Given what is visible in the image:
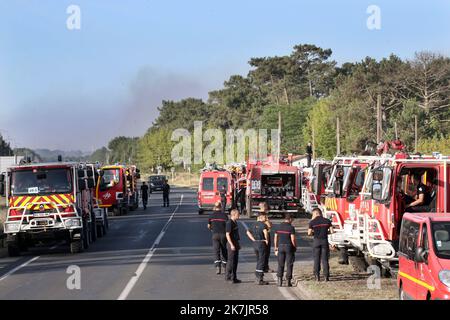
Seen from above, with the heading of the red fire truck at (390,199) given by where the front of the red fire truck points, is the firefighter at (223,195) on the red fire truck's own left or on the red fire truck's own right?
on the red fire truck's own right

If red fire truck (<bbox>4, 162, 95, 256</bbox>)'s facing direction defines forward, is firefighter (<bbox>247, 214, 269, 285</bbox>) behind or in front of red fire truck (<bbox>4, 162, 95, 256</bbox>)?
in front

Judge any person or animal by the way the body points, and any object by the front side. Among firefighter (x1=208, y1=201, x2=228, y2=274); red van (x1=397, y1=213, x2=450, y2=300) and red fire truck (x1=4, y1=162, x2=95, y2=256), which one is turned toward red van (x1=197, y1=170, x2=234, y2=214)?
the firefighter

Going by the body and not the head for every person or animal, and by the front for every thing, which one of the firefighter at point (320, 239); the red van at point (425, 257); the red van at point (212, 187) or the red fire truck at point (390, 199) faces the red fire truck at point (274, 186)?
the firefighter

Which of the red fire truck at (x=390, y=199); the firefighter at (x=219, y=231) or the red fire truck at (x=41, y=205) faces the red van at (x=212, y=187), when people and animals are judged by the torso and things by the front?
the firefighter

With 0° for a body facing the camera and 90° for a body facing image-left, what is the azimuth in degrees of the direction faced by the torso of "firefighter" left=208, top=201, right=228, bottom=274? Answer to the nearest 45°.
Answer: approximately 180°

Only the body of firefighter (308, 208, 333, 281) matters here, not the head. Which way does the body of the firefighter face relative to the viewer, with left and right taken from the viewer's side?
facing away from the viewer

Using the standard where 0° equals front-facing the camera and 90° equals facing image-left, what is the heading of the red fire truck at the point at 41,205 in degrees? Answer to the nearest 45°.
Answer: approximately 0°
